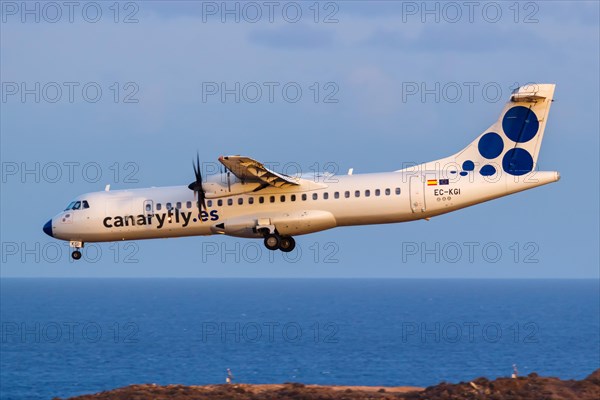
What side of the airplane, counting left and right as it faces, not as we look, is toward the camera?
left
